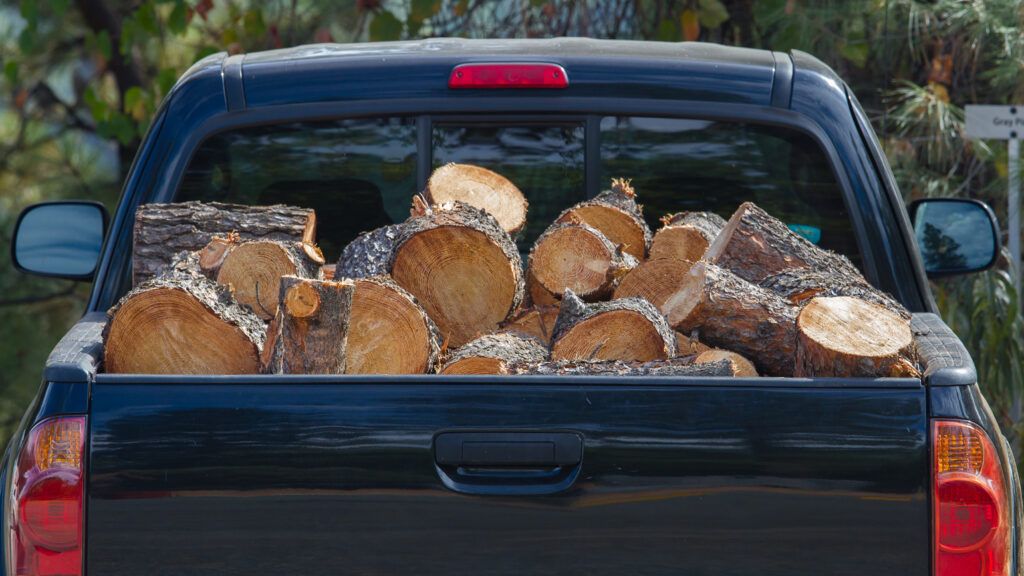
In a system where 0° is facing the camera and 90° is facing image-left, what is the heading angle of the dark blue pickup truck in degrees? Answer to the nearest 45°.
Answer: approximately 180°
